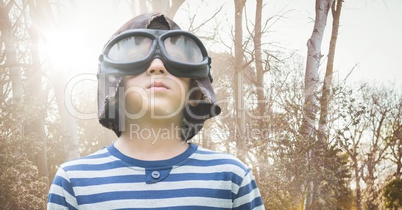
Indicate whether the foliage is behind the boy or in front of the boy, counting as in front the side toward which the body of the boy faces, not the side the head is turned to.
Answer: behind

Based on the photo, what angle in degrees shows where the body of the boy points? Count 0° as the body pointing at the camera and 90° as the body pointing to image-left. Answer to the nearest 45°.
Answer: approximately 0°
